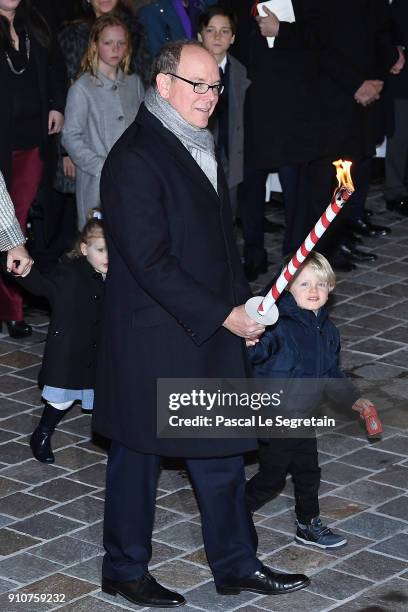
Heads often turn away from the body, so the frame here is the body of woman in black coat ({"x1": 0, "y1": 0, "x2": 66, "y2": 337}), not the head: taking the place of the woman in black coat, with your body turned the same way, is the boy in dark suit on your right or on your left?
on your left

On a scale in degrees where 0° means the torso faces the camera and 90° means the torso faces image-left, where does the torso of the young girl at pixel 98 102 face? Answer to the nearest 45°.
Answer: approximately 315°

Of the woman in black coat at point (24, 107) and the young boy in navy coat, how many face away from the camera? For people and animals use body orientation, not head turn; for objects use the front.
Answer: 0

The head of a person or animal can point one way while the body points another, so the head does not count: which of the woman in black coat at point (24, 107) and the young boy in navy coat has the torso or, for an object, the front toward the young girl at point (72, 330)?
the woman in black coat

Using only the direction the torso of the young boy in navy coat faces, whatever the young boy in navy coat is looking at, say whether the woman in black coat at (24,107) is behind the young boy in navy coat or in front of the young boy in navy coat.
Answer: behind

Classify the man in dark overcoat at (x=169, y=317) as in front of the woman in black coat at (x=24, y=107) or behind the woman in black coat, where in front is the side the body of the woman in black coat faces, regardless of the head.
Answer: in front

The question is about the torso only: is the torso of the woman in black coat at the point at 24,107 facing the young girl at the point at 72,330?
yes

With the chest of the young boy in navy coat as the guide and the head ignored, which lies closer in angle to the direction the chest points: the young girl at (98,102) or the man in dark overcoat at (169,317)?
the man in dark overcoat

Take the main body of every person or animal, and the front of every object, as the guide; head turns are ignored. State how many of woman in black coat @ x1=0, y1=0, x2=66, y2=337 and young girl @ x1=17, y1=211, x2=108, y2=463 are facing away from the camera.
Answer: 0

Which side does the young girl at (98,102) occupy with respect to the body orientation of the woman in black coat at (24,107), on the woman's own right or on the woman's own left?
on the woman's own left

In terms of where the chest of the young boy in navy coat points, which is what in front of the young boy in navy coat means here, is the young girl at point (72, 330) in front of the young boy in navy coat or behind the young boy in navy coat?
behind

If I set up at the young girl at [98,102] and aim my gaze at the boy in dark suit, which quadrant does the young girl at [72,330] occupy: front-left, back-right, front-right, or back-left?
back-right

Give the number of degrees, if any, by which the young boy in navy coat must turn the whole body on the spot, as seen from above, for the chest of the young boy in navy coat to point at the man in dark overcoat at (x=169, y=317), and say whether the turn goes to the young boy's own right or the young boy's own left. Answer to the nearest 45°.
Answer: approximately 90° to the young boy's own right
